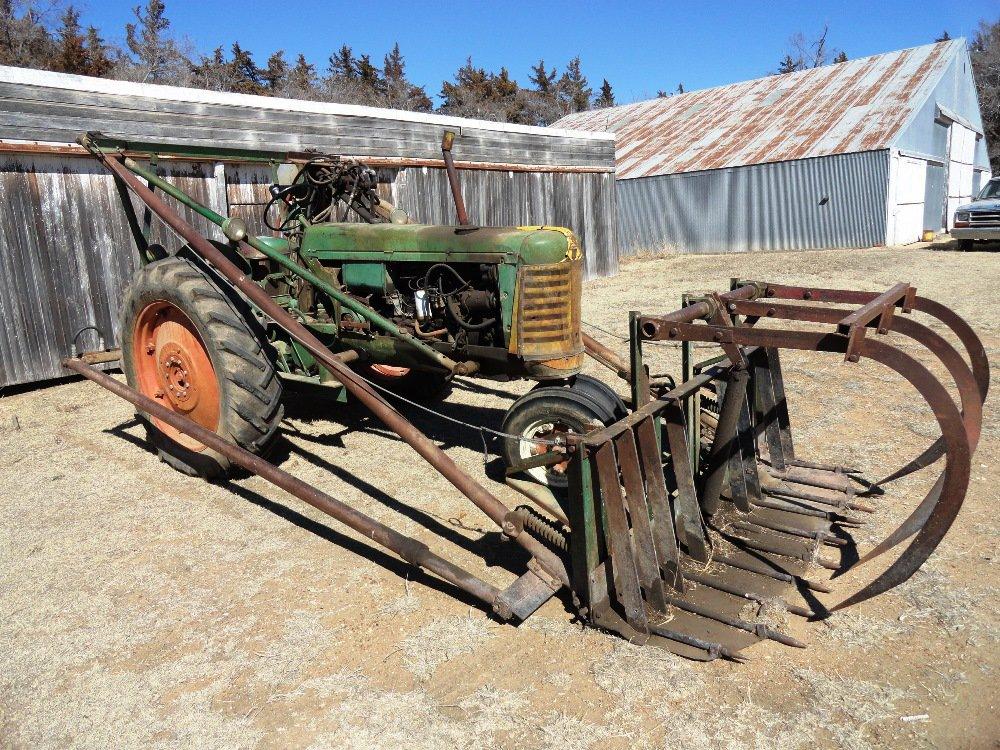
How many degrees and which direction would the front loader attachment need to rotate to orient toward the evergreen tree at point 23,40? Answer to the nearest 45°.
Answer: approximately 180°

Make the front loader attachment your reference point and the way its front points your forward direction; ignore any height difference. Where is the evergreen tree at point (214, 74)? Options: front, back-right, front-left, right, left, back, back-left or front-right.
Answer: back

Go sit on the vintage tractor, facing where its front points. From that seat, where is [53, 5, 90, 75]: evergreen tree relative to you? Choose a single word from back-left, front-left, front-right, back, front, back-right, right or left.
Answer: back

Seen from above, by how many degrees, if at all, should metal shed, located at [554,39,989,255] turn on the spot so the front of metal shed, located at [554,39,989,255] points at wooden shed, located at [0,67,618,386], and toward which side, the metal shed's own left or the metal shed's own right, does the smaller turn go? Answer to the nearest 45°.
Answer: approximately 90° to the metal shed's own right

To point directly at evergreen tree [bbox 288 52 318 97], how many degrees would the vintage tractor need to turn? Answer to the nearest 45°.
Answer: approximately 135° to its left

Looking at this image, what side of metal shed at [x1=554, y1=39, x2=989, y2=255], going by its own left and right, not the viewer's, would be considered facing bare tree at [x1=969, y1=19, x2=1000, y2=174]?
left

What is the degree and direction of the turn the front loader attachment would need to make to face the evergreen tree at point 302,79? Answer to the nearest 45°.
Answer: approximately 180°

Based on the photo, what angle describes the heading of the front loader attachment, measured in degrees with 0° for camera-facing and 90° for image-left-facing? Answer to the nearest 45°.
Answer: approximately 315°

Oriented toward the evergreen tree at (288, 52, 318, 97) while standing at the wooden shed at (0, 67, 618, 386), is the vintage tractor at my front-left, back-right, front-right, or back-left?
back-right

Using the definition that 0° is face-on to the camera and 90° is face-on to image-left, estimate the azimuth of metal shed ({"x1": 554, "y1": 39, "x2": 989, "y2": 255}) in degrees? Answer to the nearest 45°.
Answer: approximately 315°

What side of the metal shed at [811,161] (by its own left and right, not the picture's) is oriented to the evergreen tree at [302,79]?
back
